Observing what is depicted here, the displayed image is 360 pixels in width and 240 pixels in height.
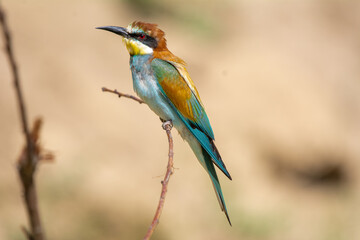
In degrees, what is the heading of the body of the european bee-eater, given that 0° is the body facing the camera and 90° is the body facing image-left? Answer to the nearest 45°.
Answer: approximately 90°
